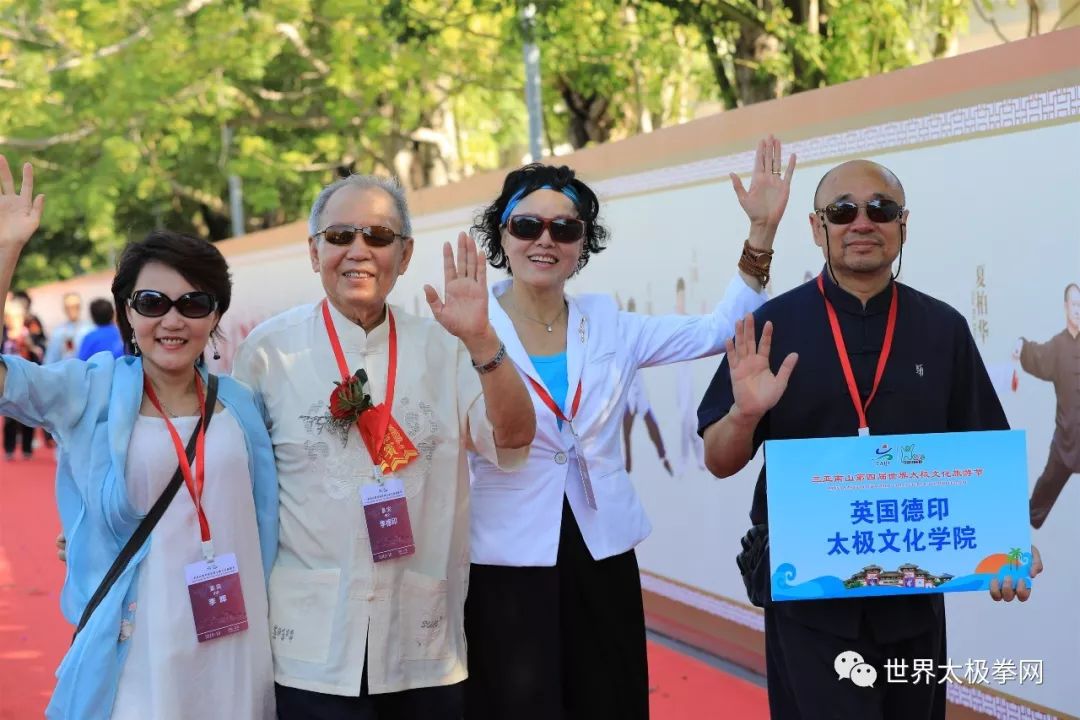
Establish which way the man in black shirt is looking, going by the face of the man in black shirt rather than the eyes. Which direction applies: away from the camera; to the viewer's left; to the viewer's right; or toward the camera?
toward the camera

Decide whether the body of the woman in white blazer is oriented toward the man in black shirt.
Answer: no

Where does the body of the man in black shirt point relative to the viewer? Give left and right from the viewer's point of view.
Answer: facing the viewer

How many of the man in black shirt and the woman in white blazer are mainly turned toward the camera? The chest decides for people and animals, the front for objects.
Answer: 2

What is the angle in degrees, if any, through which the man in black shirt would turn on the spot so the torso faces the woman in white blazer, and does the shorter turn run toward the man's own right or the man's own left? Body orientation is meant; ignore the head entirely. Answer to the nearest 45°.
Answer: approximately 90° to the man's own right

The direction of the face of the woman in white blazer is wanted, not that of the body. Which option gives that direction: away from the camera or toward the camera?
toward the camera

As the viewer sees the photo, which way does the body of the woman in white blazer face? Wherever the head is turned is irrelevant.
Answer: toward the camera

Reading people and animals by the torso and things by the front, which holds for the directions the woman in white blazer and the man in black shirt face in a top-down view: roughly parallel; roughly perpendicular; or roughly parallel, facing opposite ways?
roughly parallel
